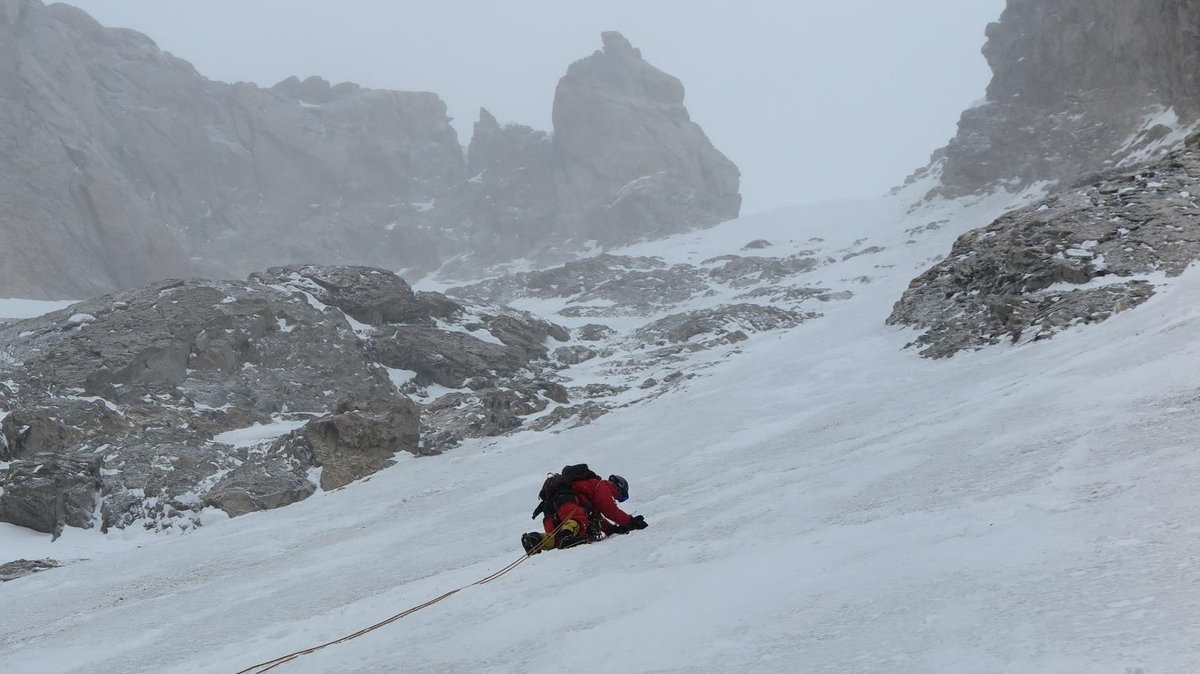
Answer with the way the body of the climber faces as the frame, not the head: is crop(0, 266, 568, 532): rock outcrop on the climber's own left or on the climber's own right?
on the climber's own left

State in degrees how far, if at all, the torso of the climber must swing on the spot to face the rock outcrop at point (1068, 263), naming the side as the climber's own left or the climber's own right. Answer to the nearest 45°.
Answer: approximately 45° to the climber's own left

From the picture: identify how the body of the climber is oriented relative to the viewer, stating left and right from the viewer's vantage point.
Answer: facing to the right of the viewer
